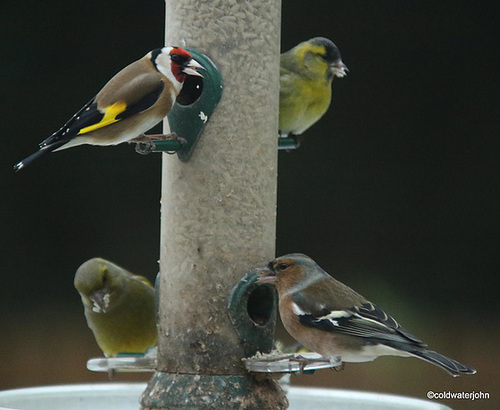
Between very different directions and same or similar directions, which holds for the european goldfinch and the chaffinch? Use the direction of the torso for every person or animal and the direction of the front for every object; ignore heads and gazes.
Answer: very different directions

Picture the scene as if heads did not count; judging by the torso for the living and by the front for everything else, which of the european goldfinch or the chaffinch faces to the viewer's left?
the chaffinch

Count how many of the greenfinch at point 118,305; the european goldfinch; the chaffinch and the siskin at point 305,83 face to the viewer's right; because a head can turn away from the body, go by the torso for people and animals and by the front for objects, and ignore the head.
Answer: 2

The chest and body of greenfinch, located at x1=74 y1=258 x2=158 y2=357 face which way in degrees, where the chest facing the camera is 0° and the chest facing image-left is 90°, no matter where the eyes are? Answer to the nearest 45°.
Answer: approximately 45°

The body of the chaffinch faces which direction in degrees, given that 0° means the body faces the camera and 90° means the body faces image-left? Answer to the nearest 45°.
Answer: approximately 90°

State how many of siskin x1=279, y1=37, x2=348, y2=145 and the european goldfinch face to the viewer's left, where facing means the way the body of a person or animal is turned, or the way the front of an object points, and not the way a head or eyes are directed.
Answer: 0

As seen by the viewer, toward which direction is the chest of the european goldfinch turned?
to the viewer's right
